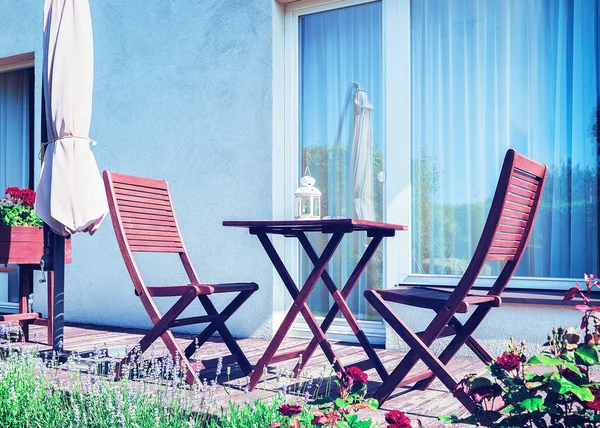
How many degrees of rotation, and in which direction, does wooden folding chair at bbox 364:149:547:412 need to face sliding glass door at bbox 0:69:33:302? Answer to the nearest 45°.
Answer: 0° — it already faces it

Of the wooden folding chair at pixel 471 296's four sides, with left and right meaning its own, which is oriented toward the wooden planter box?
front

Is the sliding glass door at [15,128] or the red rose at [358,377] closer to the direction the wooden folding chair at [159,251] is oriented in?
the red rose

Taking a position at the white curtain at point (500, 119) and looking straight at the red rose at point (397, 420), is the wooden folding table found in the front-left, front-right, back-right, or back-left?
front-right

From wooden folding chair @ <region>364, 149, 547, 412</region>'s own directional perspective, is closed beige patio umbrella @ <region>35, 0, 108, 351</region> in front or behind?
in front

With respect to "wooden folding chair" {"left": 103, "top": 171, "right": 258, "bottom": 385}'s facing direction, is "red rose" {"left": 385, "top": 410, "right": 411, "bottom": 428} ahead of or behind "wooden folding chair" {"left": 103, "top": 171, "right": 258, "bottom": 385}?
ahead

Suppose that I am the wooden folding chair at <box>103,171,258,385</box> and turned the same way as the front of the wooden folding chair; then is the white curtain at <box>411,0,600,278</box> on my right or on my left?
on my left

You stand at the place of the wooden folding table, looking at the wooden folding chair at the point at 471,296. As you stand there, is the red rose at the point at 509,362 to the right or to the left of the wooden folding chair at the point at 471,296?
right

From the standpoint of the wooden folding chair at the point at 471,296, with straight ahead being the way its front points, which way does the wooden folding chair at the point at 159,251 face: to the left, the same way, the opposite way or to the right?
the opposite way
